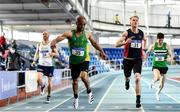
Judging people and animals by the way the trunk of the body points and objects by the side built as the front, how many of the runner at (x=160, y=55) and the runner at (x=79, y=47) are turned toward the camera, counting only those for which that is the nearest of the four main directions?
2

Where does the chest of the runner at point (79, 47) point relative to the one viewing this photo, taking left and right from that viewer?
facing the viewer

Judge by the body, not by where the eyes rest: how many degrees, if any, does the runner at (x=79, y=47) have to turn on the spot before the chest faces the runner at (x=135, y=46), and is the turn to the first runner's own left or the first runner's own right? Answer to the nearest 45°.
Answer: approximately 135° to the first runner's own left

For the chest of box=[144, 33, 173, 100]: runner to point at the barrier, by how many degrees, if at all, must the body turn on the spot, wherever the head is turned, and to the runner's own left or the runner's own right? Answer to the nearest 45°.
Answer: approximately 90° to the runner's own right
